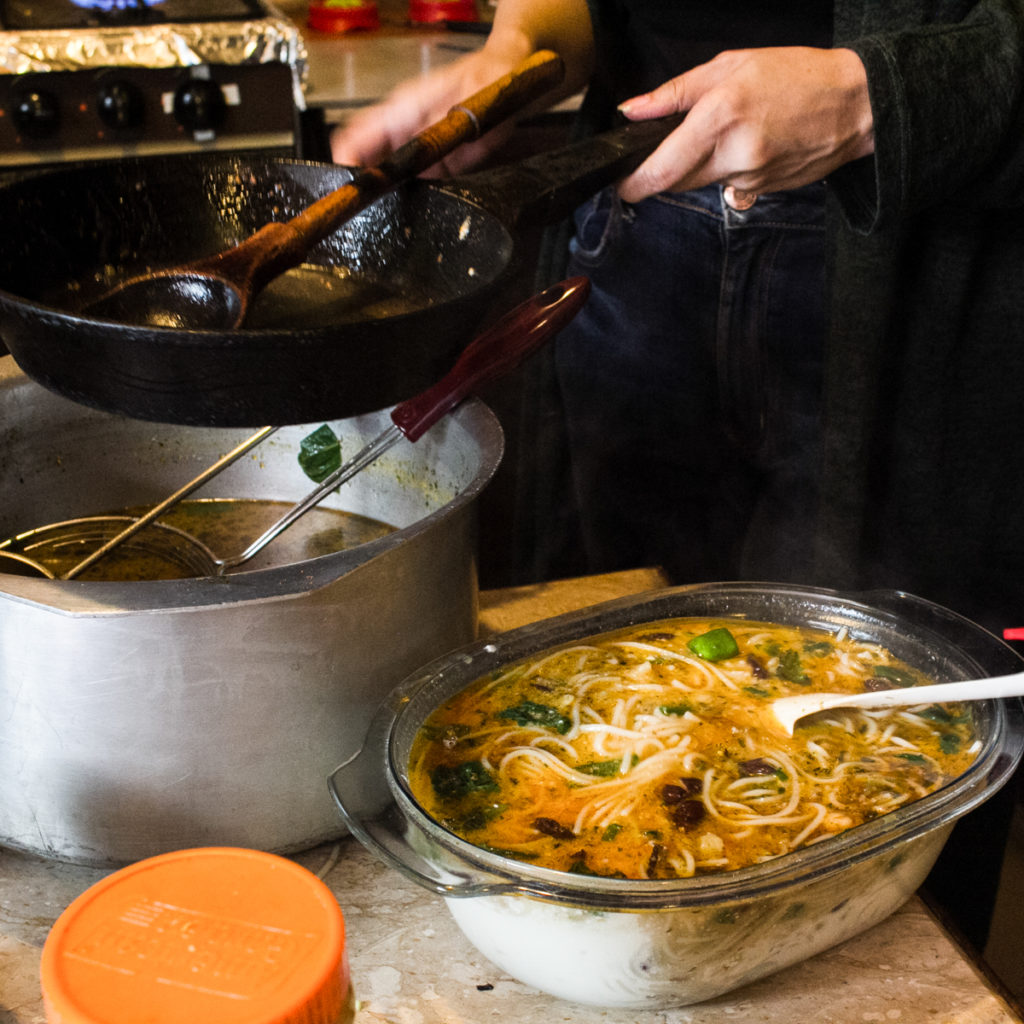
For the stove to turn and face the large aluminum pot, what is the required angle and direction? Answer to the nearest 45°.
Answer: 0° — it already faces it

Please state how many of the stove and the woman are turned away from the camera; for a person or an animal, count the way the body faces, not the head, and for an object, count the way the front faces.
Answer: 0

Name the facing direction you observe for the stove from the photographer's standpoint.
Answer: facing the viewer

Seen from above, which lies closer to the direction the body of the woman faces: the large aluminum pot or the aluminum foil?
the large aluminum pot

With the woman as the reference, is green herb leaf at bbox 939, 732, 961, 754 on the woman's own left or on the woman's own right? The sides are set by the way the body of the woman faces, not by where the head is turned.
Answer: on the woman's own left

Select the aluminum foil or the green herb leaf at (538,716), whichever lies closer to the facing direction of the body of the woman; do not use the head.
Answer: the green herb leaf

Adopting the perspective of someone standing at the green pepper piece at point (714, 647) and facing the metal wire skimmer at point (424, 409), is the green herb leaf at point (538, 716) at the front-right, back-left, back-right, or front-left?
front-left

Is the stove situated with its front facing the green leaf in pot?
yes

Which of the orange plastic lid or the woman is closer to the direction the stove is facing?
the orange plastic lid

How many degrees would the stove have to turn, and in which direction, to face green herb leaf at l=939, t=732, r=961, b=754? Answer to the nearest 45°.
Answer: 0° — it already faces it
